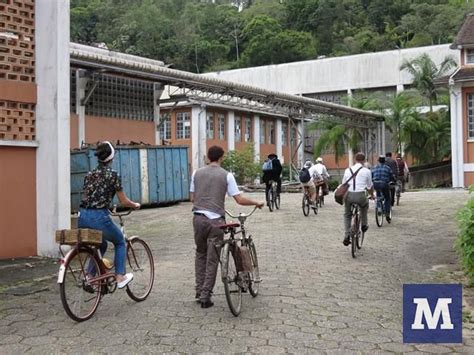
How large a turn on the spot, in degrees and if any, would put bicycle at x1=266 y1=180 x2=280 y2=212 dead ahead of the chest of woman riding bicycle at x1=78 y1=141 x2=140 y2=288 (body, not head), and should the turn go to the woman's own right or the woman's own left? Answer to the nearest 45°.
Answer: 0° — they already face it

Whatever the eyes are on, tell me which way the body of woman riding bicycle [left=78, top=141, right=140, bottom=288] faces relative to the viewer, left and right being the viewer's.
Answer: facing away from the viewer and to the right of the viewer

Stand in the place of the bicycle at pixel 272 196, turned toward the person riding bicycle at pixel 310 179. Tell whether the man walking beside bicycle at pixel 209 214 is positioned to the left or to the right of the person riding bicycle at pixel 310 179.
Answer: right

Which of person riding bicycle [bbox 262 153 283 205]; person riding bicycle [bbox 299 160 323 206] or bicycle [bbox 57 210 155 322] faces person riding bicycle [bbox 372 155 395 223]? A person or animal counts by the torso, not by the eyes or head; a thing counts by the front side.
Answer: the bicycle

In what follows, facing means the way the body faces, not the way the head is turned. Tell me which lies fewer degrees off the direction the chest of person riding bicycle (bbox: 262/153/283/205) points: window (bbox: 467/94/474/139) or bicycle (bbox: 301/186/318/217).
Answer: the window

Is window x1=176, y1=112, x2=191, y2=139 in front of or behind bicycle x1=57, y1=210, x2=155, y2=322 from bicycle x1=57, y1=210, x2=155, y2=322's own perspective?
in front

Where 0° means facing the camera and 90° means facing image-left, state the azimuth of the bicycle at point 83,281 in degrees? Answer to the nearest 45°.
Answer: approximately 225°

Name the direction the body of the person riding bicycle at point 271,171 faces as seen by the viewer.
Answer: away from the camera

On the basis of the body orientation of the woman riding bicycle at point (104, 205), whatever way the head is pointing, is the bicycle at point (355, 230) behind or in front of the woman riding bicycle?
in front

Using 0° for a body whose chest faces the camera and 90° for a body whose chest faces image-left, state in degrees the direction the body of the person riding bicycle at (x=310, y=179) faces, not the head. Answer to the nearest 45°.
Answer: approximately 225°

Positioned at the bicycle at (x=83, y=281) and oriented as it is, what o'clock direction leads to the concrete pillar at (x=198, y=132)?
The concrete pillar is roughly at 11 o'clock from the bicycle.
